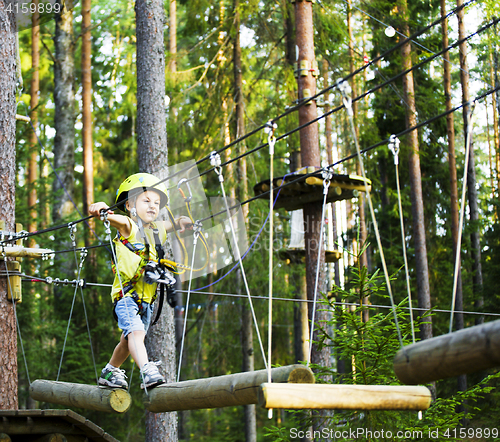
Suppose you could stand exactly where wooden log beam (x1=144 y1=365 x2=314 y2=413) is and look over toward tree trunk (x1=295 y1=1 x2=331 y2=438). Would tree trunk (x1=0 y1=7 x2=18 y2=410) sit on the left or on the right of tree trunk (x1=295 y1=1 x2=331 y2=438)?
left

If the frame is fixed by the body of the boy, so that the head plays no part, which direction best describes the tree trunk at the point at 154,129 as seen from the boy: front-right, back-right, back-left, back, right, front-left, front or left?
back-left

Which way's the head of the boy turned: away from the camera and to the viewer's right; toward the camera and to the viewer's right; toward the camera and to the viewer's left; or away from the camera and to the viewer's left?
toward the camera and to the viewer's right

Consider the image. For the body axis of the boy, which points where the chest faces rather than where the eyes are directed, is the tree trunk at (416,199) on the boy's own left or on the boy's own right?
on the boy's own left

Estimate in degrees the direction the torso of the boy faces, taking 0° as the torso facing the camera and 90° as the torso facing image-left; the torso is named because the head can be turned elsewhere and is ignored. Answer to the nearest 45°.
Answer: approximately 315°
